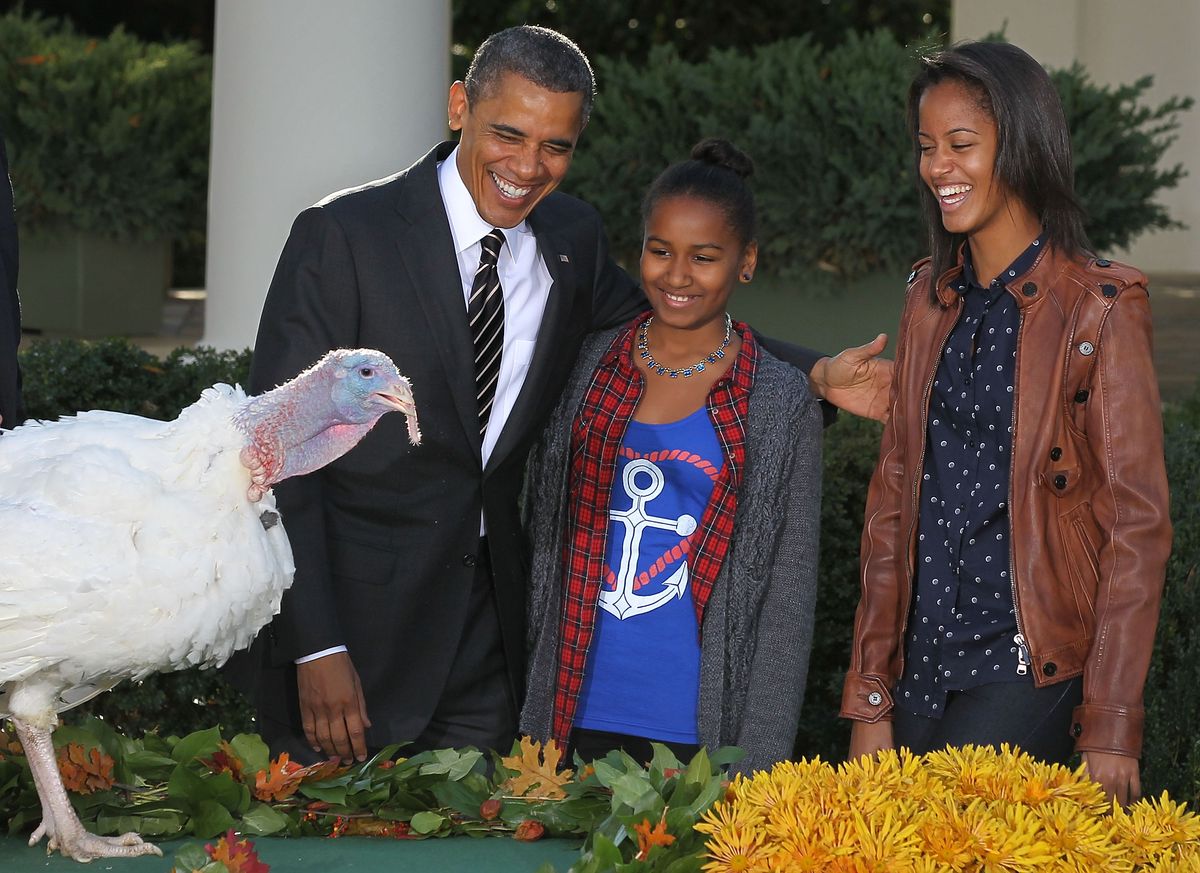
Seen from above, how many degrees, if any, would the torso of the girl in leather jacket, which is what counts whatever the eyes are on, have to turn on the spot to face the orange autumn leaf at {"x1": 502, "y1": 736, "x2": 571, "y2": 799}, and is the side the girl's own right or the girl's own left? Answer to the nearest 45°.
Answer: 0° — they already face it

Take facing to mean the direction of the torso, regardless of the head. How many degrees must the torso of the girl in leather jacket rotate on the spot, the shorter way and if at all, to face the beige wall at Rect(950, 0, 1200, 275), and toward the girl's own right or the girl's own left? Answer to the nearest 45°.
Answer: approximately 135° to the girl's own right

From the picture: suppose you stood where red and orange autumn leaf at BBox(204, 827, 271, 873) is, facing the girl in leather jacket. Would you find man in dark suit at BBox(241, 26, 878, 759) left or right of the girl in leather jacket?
left

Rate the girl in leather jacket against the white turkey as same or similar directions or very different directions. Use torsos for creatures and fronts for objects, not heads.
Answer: very different directions

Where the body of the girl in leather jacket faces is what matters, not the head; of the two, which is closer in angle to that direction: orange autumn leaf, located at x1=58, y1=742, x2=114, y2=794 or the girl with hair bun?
the orange autumn leaf

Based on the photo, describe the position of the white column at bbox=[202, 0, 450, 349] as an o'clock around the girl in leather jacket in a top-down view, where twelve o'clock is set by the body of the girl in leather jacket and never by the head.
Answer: The white column is roughly at 3 o'clock from the girl in leather jacket.

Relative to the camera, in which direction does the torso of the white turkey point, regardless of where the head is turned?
to the viewer's right

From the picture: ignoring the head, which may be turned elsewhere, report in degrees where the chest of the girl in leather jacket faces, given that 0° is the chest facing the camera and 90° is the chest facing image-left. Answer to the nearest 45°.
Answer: approximately 45°

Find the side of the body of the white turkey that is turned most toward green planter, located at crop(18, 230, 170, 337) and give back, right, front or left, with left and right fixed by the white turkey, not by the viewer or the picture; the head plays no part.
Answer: left
